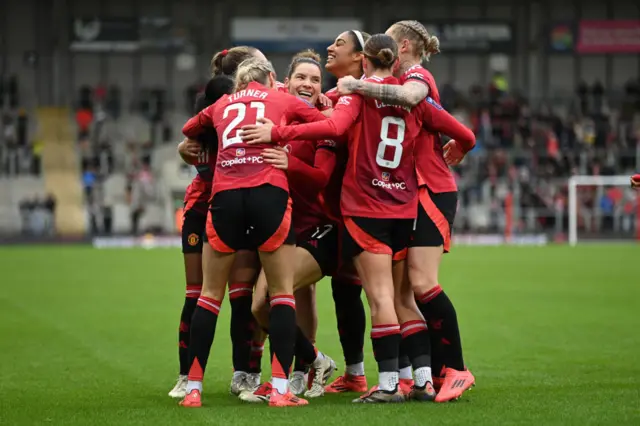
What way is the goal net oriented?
toward the camera
